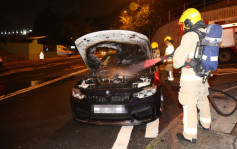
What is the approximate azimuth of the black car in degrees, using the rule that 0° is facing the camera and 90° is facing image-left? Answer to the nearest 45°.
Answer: approximately 0°

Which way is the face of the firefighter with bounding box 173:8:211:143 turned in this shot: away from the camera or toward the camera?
away from the camera

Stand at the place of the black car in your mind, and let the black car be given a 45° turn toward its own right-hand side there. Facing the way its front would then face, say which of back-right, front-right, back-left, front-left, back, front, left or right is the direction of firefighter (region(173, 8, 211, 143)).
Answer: left

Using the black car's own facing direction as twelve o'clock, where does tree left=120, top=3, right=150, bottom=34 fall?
The tree is roughly at 6 o'clock from the black car.

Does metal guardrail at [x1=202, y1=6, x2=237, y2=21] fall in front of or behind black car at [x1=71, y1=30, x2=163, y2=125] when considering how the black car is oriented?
behind
